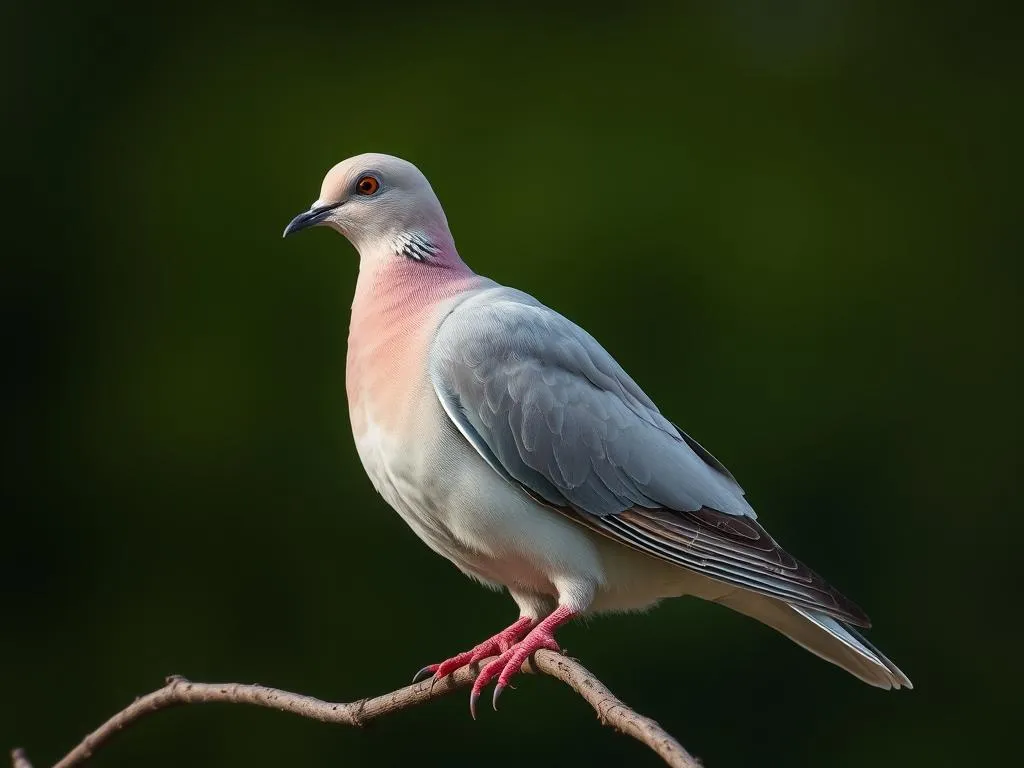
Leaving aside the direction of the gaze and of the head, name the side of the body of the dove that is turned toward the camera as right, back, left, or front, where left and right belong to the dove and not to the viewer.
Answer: left
